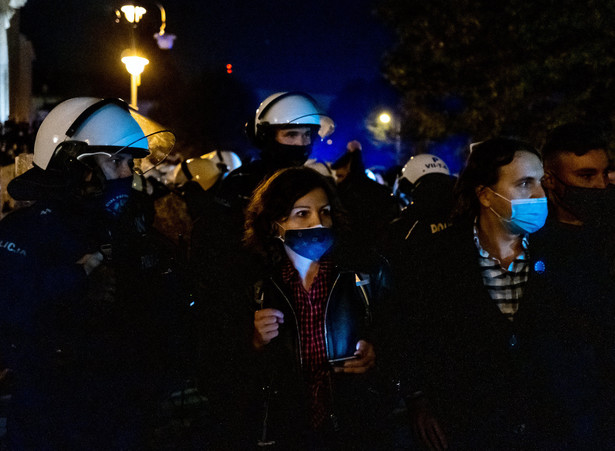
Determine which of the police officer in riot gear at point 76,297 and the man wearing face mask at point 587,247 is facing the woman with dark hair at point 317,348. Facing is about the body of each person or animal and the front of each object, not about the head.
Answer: the police officer in riot gear

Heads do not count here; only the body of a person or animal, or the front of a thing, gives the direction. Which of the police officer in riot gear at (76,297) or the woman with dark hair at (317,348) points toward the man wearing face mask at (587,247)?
the police officer in riot gear

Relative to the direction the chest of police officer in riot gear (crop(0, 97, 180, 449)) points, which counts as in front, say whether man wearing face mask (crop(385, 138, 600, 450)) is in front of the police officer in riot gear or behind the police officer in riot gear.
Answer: in front

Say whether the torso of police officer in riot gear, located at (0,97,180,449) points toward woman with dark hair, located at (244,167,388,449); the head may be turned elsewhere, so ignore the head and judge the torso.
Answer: yes

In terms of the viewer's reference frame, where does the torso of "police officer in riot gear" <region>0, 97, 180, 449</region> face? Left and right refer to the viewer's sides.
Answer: facing to the right of the viewer

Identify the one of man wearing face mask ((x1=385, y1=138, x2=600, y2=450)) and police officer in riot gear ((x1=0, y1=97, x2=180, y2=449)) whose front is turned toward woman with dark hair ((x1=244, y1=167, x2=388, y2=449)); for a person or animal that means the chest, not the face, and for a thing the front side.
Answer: the police officer in riot gear

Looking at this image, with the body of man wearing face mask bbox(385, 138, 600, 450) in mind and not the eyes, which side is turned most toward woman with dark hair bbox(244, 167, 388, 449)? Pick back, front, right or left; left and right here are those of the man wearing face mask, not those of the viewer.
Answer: right

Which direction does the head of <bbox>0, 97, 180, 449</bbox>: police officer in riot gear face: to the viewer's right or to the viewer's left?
to the viewer's right

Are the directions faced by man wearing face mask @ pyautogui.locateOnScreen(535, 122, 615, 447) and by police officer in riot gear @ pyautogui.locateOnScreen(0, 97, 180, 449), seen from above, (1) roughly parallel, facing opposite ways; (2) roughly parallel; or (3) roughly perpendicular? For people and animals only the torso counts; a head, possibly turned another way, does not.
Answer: roughly perpendicular

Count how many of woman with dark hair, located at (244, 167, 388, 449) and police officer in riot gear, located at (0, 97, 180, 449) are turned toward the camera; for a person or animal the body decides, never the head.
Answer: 1

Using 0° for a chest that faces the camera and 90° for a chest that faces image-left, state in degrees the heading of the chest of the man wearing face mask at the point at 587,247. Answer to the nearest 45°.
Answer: approximately 315°

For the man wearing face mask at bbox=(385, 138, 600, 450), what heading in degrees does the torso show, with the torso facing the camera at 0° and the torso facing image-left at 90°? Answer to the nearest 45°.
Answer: approximately 315°

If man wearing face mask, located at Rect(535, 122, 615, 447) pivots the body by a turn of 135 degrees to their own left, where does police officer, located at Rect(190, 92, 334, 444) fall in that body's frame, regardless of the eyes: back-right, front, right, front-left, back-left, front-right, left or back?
left
